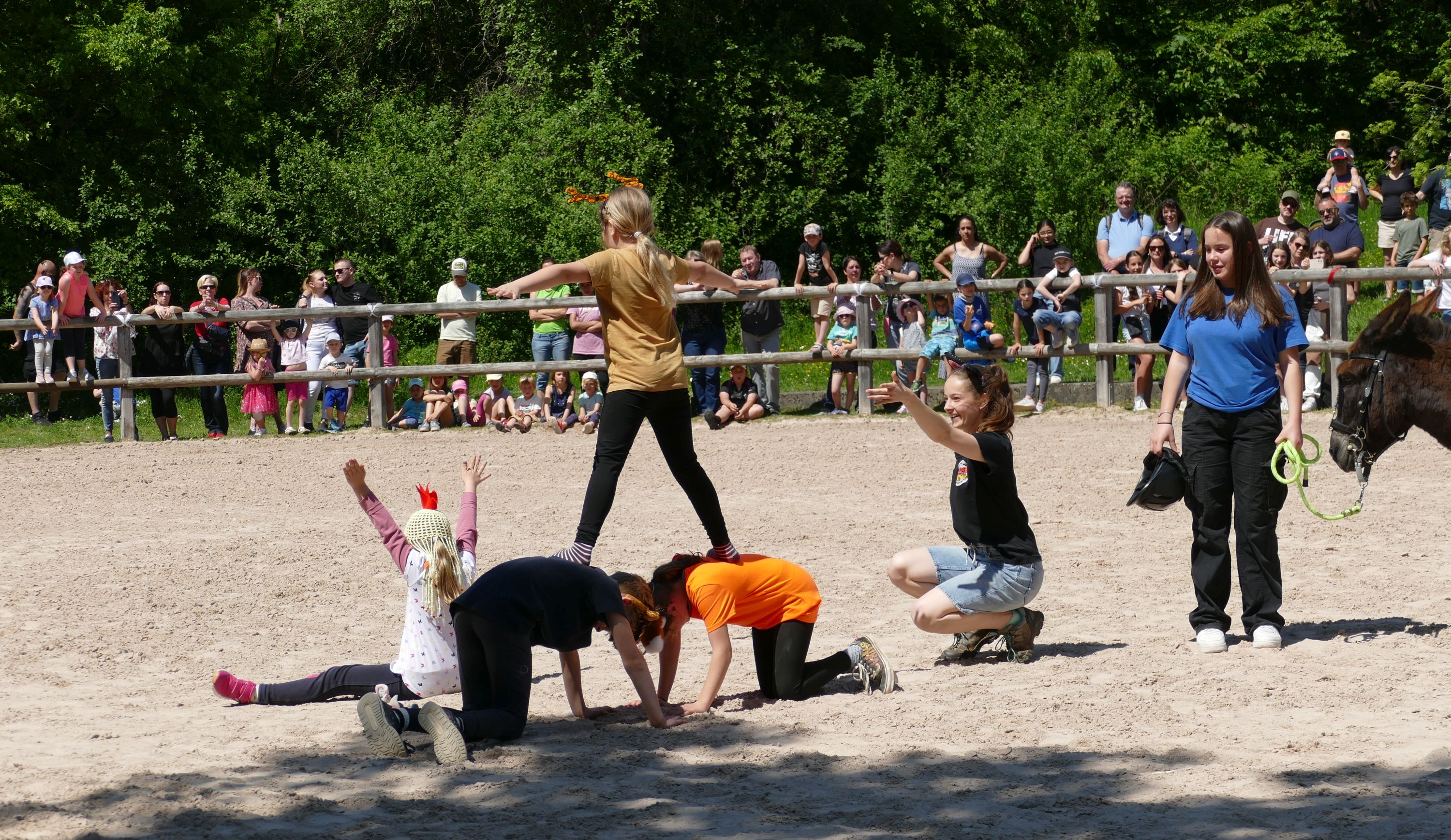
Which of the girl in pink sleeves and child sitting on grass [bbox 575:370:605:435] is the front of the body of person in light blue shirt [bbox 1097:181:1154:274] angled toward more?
the girl in pink sleeves

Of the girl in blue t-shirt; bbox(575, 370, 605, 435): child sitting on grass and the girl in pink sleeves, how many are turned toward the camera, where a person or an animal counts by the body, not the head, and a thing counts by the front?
2

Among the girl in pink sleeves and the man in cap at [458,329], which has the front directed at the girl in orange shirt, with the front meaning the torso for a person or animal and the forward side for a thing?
the man in cap

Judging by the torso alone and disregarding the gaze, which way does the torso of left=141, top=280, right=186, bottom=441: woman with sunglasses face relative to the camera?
toward the camera

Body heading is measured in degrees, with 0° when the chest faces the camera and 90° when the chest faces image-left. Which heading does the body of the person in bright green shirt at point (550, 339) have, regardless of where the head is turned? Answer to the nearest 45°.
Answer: approximately 0°

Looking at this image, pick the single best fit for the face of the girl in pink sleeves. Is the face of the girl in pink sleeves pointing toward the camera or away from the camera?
away from the camera

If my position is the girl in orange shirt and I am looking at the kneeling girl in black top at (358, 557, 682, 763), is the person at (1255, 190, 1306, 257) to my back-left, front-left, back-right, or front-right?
back-right

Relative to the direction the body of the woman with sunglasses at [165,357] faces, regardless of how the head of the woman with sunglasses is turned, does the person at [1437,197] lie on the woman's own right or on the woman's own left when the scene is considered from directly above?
on the woman's own left

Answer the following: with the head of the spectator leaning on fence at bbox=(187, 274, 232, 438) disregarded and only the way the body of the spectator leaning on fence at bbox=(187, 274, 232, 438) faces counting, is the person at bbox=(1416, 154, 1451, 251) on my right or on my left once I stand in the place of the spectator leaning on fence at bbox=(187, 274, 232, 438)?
on my left

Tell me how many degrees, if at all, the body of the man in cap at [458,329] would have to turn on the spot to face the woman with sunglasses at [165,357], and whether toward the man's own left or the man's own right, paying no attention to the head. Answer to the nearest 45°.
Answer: approximately 90° to the man's own right

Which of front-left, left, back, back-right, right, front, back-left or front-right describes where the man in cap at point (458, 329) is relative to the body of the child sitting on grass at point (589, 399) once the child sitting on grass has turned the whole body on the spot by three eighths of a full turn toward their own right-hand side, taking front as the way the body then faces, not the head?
front

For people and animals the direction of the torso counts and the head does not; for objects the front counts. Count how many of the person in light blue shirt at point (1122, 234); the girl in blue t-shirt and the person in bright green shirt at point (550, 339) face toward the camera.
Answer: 3

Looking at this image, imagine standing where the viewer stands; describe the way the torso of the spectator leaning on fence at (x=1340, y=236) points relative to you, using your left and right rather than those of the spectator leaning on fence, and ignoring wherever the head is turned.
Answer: facing the viewer and to the left of the viewer

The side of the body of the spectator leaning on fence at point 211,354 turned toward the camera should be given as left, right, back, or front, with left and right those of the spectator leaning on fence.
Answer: front

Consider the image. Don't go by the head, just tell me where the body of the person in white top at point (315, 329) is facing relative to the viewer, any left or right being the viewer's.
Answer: facing the viewer and to the right of the viewer

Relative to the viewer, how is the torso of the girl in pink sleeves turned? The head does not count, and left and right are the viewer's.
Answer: facing away from the viewer and to the left of the viewer
